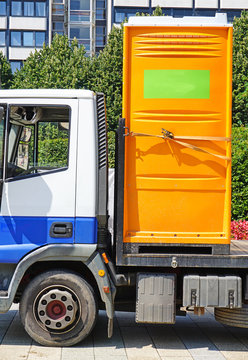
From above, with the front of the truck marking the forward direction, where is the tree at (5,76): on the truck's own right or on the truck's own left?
on the truck's own right

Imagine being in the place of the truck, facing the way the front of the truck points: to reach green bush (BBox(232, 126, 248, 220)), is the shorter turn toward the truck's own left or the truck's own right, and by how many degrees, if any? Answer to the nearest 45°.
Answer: approximately 90° to the truck's own right

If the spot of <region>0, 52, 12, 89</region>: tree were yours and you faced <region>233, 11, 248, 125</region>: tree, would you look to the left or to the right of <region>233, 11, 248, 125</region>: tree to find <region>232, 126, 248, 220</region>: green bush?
right

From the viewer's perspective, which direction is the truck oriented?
to the viewer's left

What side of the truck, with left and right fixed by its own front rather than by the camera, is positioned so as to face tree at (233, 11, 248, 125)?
right

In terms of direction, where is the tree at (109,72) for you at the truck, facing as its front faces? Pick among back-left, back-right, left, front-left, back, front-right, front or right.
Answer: right

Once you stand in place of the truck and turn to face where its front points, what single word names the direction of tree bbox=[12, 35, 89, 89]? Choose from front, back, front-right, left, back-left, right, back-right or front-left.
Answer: right
